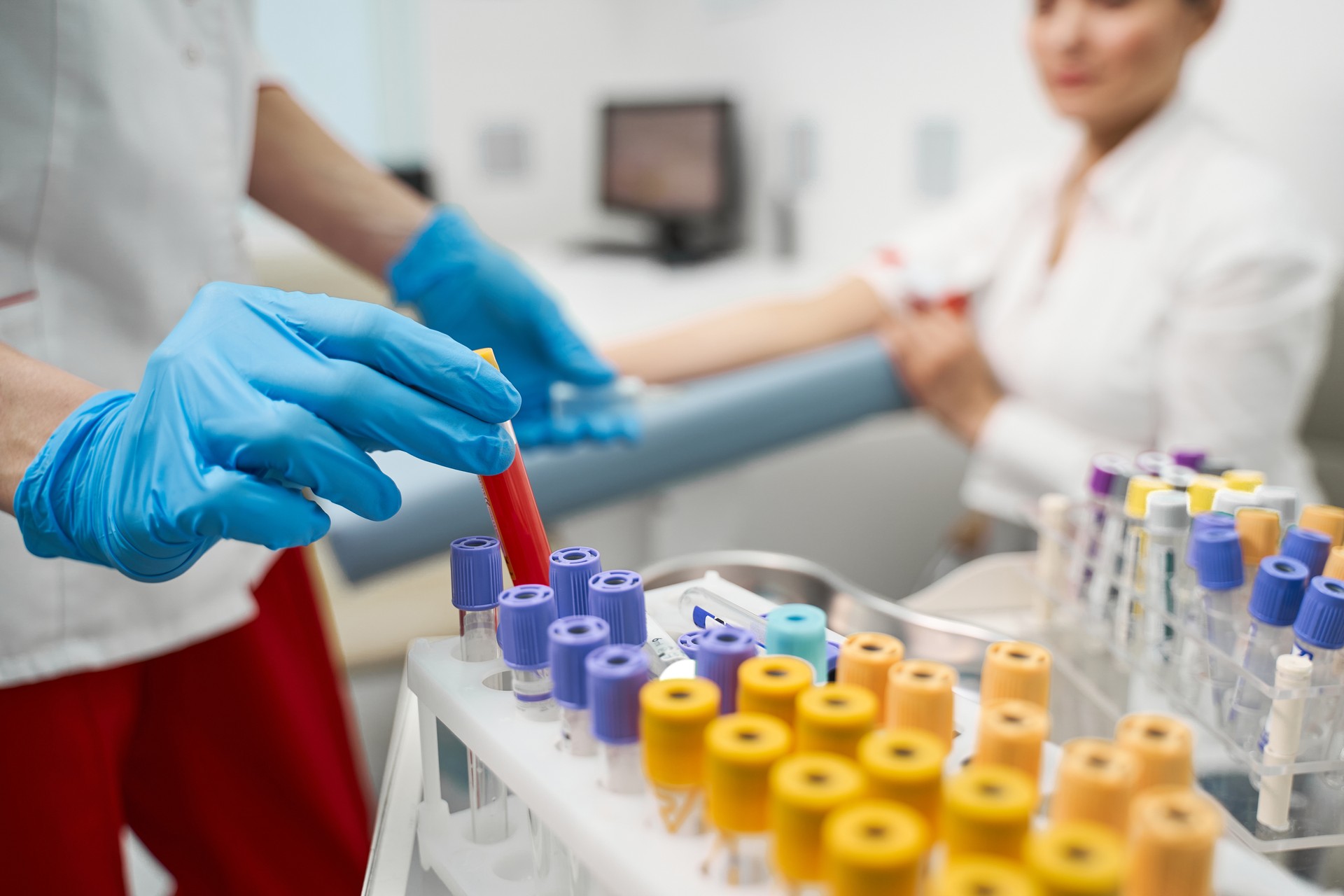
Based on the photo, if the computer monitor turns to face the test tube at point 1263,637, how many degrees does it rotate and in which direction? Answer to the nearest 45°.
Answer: approximately 45° to its left

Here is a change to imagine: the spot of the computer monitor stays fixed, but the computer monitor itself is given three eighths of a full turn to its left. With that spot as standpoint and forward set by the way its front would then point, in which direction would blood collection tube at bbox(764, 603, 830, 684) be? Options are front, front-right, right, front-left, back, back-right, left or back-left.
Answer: right

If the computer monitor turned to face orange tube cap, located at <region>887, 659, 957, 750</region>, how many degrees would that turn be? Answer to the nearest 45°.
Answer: approximately 45° to its left

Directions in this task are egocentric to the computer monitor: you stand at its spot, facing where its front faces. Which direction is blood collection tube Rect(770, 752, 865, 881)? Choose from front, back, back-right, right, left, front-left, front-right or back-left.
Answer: front-left

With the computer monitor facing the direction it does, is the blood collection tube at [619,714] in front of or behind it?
in front

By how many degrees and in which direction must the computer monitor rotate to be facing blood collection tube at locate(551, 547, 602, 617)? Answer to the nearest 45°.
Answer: approximately 45° to its left

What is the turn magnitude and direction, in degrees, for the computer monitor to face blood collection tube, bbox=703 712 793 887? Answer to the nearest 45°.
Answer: approximately 45° to its left

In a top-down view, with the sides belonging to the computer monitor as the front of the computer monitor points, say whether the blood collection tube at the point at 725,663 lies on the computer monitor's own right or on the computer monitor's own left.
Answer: on the computer monitor's own left
